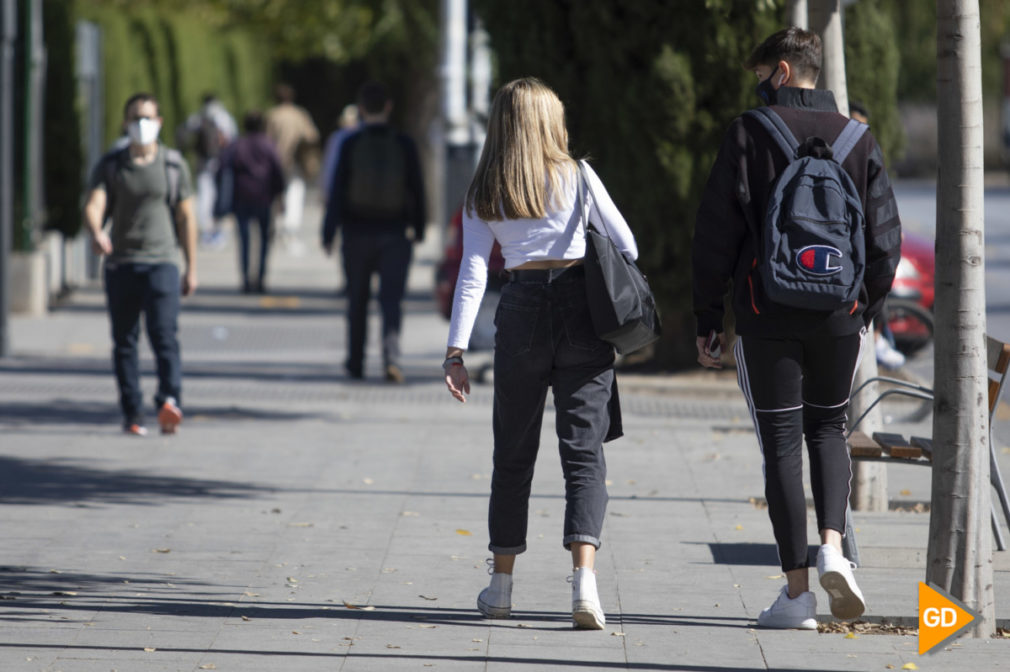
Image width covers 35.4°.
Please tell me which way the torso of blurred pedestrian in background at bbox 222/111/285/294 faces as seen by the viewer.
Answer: away from the camera

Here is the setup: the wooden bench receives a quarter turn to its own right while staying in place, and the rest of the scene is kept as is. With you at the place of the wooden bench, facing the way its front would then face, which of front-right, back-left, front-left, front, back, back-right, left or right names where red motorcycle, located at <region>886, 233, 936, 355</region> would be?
front

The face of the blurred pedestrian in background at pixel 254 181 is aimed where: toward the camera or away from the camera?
away from the camera

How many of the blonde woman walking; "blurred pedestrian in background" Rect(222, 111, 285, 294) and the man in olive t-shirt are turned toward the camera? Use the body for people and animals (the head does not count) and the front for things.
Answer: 1

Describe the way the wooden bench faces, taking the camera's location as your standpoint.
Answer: facing to the left of the viewer

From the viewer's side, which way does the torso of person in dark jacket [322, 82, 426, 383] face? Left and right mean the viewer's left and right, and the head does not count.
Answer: facing away from the viewer

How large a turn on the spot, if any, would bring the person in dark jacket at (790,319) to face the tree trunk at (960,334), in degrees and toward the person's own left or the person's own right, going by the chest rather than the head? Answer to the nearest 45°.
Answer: approximately 90° to the person's own right

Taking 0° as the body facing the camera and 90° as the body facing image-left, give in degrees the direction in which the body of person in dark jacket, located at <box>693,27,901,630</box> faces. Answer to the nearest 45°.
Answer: approximately 180°

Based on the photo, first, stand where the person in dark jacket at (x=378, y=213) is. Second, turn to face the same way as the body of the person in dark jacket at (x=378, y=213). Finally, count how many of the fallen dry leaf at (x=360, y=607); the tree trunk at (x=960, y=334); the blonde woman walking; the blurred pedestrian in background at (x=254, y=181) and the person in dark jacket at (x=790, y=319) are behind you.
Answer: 4

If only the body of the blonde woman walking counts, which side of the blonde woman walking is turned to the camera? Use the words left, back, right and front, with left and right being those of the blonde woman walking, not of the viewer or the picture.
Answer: back

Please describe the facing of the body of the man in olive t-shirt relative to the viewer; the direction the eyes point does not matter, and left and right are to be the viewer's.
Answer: facing the viewer

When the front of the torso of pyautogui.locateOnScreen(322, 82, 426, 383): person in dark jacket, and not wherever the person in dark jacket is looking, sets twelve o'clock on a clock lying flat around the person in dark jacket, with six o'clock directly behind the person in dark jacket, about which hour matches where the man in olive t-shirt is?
The man in olive t-shirt is roughly at 7 o'clock from the person in dark jacket.

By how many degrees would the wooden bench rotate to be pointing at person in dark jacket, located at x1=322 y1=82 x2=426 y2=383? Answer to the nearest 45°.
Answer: approximately 45° to its right

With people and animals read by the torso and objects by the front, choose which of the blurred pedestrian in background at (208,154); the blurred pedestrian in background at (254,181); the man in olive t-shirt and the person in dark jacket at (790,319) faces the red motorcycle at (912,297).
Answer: the person in dark jacket

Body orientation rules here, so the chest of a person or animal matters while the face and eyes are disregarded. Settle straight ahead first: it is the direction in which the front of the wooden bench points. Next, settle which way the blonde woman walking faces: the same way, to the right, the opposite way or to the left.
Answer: to the right

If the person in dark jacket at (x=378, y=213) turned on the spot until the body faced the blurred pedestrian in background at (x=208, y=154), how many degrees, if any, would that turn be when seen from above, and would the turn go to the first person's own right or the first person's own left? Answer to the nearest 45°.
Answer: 0° — they already face them
